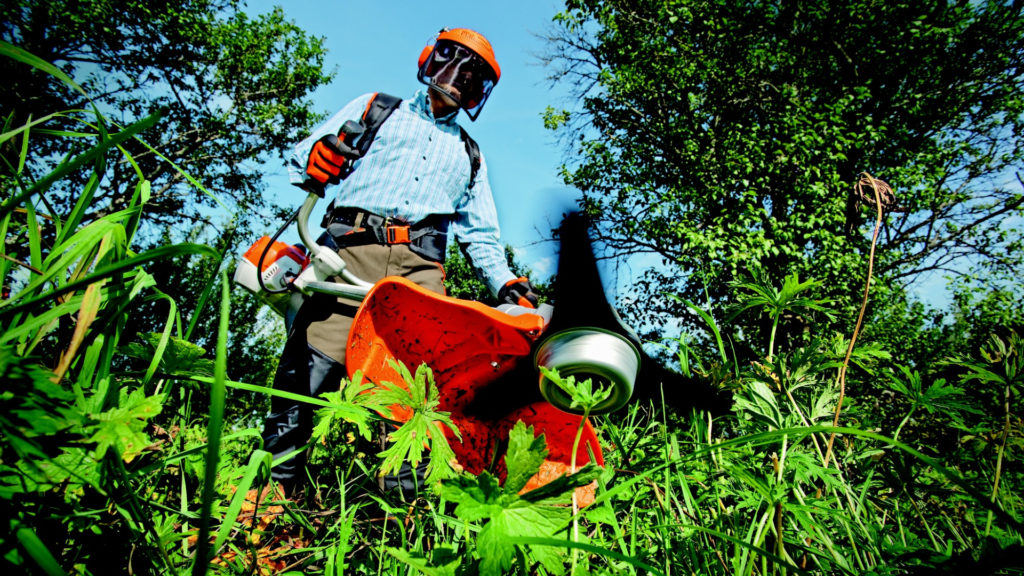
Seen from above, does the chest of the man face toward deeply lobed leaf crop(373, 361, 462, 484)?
yes

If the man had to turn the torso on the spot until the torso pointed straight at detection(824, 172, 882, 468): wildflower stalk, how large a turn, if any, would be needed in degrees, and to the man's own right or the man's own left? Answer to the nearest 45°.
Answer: approximately 45° to the man's own left

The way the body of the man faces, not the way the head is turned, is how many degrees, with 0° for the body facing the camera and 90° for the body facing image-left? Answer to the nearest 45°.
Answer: approximately 0°

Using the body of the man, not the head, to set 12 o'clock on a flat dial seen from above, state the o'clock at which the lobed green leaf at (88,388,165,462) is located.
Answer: The lobed green leaf is roughly at 12 o'clock from the man.

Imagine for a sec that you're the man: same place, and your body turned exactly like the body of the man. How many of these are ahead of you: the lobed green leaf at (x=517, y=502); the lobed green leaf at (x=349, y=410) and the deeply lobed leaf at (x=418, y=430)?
3

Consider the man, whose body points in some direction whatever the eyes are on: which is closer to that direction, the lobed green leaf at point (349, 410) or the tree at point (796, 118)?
the lobed green leaf
